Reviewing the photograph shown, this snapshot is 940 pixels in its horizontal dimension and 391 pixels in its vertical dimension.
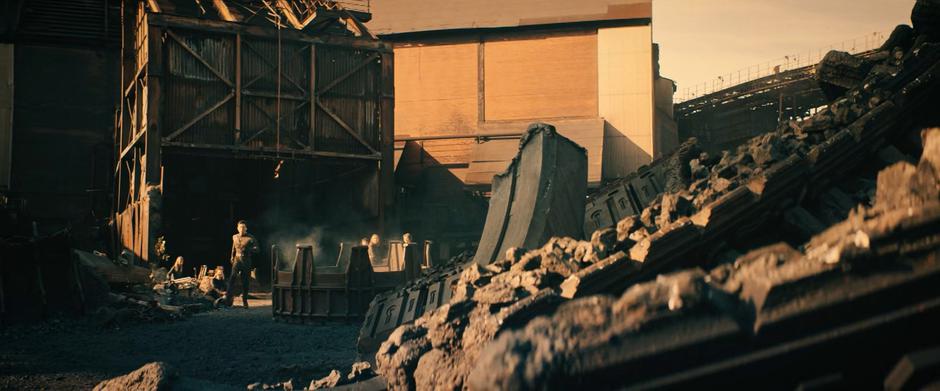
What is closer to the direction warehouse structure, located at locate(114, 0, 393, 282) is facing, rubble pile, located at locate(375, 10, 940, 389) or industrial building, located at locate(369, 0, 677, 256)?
the rubble pile

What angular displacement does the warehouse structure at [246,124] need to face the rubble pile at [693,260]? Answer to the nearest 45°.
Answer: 0° — it already faces it

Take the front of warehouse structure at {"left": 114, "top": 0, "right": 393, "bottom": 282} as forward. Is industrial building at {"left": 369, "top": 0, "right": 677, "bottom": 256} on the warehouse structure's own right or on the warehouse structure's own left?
on the warehouse structure's own left

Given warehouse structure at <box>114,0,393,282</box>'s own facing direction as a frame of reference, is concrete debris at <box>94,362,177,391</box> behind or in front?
in front

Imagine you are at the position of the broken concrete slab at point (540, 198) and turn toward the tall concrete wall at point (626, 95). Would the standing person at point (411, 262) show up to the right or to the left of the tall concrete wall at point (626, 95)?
left

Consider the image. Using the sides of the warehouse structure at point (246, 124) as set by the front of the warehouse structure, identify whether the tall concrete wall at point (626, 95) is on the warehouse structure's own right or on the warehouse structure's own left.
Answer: on the warehouse structure's own left

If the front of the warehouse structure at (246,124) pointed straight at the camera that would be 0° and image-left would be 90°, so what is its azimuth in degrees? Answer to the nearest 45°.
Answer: approximately 0°
